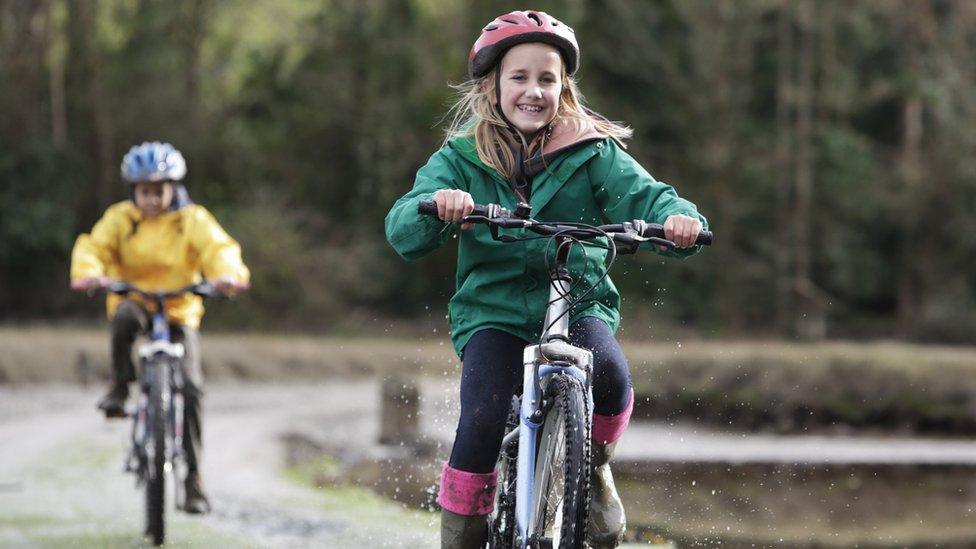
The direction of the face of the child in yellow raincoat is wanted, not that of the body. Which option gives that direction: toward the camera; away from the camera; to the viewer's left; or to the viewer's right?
toward the camera

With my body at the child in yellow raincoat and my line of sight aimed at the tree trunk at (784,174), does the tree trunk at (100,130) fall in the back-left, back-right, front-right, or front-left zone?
front-left

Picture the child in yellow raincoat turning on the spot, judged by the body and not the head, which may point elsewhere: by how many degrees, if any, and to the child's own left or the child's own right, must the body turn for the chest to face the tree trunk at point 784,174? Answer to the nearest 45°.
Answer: approximately 135° to the child's own left

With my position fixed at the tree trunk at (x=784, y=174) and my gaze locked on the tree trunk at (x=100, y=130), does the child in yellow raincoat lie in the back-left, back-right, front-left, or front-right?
front-left

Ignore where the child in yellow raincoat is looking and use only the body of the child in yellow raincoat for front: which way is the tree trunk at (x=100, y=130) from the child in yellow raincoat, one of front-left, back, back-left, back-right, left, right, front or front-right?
back

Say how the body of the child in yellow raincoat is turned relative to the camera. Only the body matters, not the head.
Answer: toward the camera
